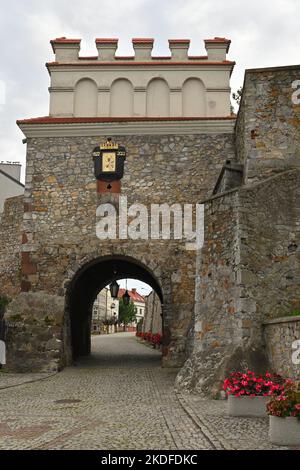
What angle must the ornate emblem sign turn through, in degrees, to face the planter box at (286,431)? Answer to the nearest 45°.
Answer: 0° — it already faces it

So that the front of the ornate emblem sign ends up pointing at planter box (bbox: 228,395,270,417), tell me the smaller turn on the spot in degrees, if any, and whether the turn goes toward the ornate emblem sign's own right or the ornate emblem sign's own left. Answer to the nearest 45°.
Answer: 0° — it already faces it

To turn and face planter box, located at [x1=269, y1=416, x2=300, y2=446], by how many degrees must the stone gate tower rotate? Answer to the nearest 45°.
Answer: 0° — it already faces it

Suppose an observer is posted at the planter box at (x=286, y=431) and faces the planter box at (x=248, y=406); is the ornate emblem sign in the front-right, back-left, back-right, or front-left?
front-left

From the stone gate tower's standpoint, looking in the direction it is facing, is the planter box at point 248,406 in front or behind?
in front

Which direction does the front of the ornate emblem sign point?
toward the camera

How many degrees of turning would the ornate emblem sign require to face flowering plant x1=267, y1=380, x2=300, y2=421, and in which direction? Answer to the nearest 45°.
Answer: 0° — it already faces it

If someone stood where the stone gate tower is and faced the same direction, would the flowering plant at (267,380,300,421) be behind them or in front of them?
in front

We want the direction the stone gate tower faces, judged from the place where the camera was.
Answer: facing the viewer
